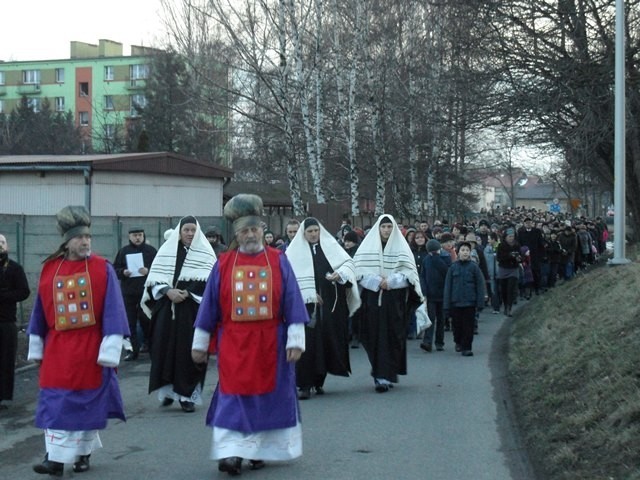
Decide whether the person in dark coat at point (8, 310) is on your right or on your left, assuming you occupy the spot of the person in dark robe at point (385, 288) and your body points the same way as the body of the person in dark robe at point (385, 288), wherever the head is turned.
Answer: on your right

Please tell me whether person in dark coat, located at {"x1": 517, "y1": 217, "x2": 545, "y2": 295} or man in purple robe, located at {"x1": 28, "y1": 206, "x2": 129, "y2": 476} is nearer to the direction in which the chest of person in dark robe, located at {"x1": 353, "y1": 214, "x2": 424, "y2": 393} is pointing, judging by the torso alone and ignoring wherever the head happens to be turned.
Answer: the man in purple robe

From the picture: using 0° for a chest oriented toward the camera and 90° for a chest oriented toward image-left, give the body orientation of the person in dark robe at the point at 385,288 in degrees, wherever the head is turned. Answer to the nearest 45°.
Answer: approximately 0°

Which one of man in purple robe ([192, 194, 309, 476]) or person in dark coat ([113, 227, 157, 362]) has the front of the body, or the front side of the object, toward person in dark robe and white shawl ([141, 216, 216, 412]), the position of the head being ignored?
person in dark coat ([113, 227, 157, 362])

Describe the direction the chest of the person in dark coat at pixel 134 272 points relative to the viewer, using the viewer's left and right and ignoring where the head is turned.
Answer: facing the viewer

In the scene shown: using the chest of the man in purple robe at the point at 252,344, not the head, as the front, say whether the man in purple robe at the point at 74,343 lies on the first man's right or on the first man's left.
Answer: on the first man's right

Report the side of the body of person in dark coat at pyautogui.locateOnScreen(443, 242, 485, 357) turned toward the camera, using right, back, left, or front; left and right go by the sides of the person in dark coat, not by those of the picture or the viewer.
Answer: front

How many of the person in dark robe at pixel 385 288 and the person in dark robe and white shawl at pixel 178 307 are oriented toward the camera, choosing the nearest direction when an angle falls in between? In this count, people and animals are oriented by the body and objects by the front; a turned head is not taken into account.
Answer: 2

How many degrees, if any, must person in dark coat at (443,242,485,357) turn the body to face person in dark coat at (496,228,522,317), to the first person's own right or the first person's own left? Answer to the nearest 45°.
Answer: approximately 180°

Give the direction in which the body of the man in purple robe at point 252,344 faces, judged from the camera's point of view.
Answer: toward the camera
